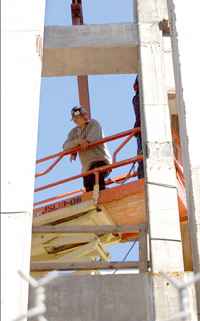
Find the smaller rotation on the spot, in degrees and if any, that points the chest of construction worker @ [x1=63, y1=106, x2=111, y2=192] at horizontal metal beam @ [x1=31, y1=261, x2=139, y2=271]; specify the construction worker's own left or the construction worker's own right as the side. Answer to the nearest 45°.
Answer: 0° — they already face it

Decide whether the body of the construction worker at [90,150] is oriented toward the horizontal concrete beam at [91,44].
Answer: yes

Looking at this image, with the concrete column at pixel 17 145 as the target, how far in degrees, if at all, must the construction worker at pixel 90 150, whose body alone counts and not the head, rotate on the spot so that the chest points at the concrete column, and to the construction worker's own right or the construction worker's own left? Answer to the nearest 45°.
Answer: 0° — they already face it

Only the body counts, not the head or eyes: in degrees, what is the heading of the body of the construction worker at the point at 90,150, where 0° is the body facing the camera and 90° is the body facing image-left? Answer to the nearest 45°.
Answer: approximately 0°

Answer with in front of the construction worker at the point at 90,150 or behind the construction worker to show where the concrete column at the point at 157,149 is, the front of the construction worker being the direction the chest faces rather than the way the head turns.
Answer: in front
